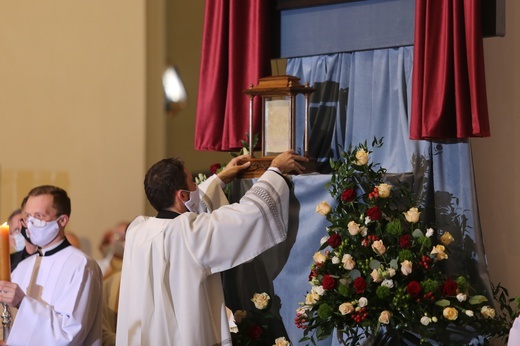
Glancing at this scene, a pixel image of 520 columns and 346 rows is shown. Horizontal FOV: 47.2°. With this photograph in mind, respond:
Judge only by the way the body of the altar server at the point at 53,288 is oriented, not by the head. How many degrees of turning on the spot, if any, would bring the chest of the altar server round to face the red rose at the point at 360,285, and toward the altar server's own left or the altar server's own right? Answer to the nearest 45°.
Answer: approximately 90° to the altar server's own left

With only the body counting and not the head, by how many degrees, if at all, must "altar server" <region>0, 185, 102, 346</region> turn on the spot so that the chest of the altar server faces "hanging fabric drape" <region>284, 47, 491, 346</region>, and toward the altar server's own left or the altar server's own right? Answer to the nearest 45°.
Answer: approximately 135° to the altar server's own left

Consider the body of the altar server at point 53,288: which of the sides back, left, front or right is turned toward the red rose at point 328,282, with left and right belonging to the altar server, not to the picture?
left

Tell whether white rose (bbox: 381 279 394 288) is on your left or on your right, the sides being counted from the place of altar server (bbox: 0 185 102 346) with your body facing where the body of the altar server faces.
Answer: on your left

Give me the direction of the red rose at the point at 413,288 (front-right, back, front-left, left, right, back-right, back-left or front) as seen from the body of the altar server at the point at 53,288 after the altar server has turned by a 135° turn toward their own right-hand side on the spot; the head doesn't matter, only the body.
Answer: back-right

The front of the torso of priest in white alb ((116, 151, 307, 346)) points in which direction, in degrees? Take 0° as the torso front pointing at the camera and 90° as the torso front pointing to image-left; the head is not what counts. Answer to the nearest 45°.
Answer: approximately 225°

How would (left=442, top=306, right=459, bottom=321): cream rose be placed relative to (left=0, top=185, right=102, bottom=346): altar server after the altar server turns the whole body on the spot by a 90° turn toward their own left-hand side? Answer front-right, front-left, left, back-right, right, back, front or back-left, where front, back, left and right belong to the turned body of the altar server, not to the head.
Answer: front

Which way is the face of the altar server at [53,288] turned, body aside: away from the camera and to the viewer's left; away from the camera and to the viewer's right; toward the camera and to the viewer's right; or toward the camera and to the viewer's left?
toward the camera and to the viewer's left

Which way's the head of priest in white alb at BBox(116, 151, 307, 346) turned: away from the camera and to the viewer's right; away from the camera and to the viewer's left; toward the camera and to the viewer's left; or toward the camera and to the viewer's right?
away from the camera and to the viewer's right

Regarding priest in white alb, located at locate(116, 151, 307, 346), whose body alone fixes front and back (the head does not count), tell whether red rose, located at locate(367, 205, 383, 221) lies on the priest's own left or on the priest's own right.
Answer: on the priest's own right

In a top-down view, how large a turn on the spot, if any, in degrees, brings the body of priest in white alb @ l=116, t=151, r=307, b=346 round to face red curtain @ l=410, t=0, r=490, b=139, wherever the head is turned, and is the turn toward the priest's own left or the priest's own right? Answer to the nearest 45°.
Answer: approximately 45° to the priest's own right
